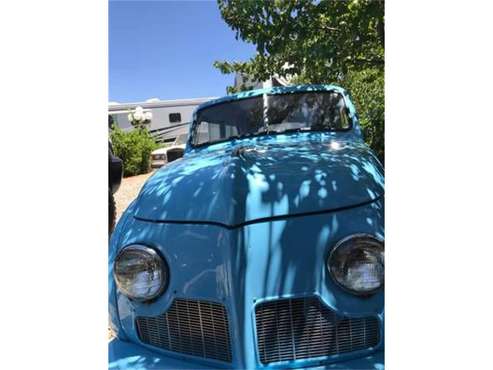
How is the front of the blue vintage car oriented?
toward the camera

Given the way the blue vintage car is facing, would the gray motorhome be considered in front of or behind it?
behind
